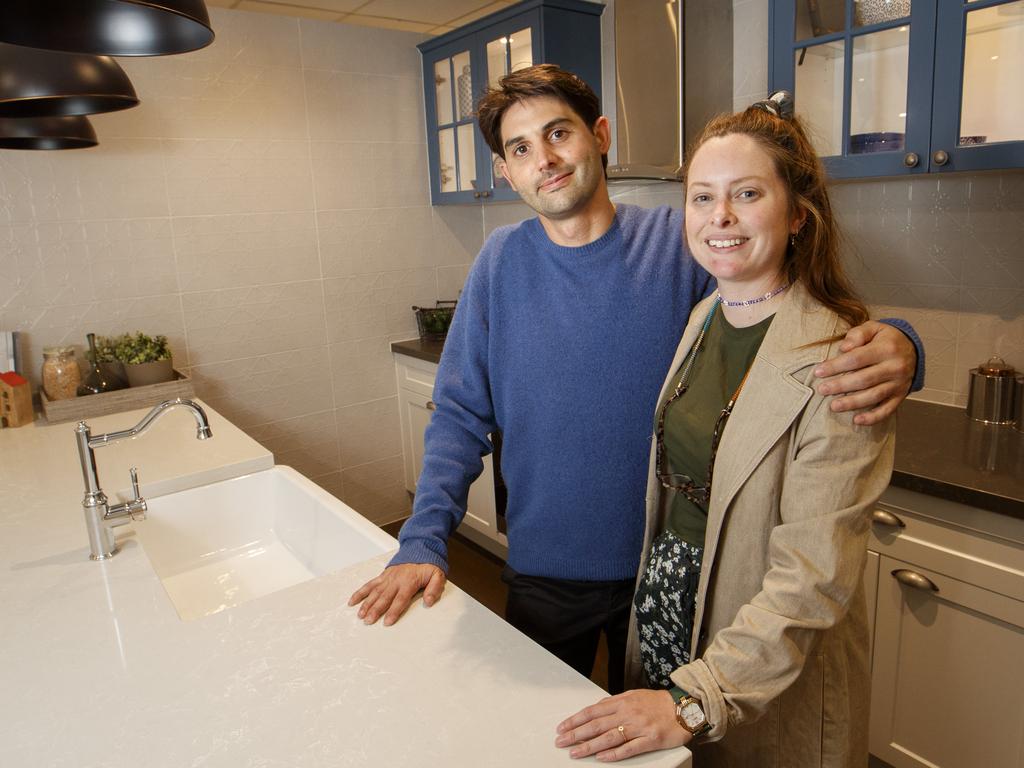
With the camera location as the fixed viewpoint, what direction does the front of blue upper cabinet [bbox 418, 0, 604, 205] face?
facing the viewer and to the left of the viewer

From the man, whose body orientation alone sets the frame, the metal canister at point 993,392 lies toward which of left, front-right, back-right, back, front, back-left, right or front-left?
back-left

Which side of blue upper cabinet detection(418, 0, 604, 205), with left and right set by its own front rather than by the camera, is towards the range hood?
left

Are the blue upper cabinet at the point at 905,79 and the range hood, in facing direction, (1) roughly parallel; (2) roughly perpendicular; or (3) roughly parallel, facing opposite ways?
roughly parallel

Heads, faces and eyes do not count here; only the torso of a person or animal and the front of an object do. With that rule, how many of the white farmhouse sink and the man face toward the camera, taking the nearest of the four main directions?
1

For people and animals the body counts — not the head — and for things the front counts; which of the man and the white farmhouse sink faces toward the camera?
the man

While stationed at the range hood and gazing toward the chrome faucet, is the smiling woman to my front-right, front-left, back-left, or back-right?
front-left

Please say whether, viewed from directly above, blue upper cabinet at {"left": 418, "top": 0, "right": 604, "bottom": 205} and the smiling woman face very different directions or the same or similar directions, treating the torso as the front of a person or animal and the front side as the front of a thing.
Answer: same or similar directions

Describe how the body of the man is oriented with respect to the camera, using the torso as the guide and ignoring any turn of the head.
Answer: toward the camera

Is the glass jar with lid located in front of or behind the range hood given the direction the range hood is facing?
in front
